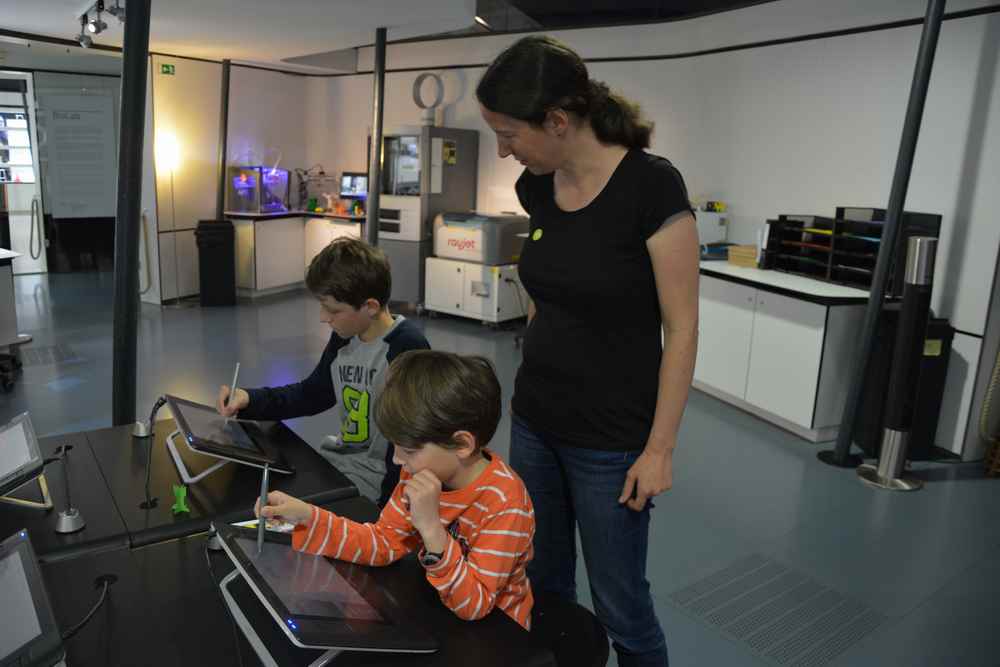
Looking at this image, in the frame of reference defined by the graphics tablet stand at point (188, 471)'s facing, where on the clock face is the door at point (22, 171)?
The door is roughly at 10 o'clock from the graphics tablet stand.

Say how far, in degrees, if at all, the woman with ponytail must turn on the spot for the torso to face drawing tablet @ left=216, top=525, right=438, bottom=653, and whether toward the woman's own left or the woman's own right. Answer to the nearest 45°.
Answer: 0° — they already face it

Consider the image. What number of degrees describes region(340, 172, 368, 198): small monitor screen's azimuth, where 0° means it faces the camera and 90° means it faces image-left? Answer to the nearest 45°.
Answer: approximately 0°

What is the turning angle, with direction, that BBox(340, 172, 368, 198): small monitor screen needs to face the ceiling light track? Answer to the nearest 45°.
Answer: approximately 45° to its right

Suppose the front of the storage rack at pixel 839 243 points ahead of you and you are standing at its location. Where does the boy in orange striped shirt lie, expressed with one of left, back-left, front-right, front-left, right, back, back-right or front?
front-left

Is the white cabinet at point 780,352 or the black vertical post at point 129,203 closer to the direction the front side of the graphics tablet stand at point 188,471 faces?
the white cabinet

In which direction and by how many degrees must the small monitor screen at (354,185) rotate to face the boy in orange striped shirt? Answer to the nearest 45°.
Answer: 0° — it already faces them

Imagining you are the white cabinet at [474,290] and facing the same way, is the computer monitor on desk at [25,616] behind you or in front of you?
in front

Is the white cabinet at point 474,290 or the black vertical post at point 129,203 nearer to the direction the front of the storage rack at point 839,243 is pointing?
the black vertical post

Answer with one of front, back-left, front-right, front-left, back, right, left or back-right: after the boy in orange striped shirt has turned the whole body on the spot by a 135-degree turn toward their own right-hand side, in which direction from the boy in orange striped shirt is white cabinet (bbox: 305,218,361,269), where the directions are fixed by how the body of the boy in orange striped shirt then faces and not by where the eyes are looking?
front

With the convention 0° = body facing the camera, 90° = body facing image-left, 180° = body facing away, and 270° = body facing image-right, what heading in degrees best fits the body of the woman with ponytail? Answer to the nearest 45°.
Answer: approximately 45°

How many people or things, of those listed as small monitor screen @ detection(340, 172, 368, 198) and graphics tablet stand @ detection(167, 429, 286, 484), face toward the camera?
1

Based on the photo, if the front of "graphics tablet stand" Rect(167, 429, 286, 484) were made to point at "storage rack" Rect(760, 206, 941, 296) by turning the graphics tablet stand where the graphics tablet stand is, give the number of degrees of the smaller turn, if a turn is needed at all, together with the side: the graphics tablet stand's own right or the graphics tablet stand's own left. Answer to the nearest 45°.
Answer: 0° — it already faces it
